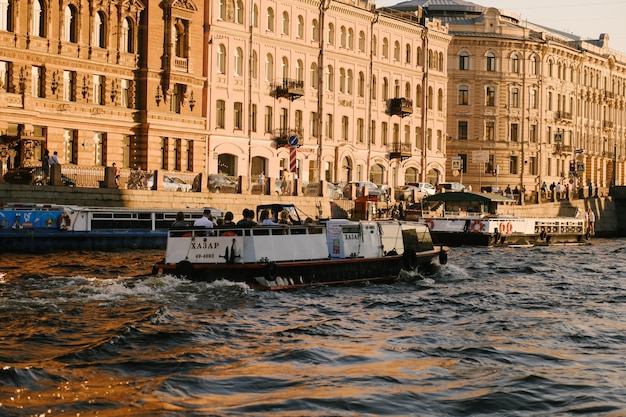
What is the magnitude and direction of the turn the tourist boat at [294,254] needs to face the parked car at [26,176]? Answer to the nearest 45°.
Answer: approximately 135° to its left

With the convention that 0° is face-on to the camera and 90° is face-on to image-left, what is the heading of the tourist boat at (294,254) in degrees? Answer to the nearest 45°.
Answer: approximately 270°

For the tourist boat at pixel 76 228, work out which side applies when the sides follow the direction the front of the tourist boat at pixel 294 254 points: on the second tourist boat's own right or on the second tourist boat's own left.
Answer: on the second tourist boat's own left
